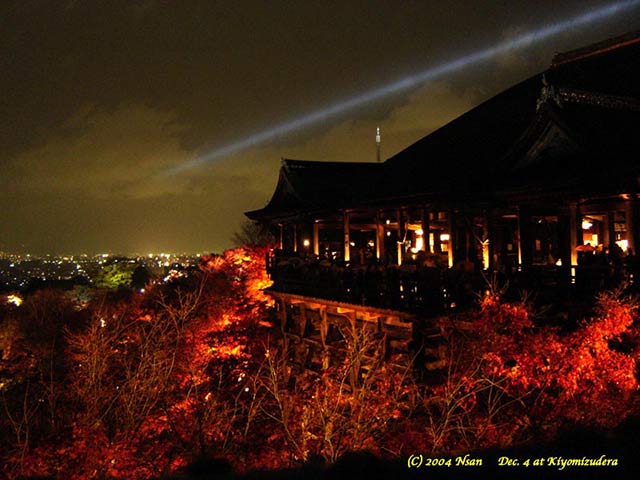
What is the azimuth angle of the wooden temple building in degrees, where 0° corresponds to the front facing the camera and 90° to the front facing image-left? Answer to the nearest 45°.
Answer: approximately 45°

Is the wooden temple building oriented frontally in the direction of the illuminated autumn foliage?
yes
